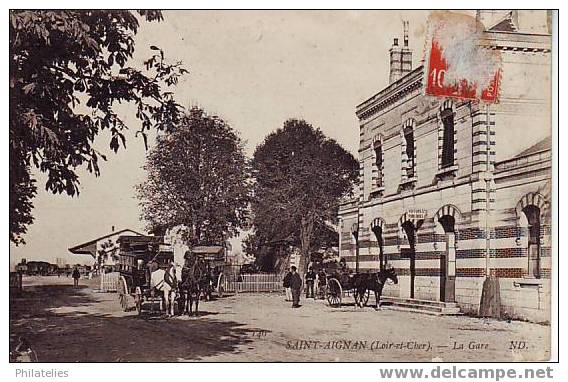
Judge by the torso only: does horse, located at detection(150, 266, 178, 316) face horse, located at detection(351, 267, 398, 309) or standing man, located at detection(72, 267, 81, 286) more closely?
the horse

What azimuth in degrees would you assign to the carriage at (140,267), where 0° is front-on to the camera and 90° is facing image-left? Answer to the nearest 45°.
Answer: approximately 315°

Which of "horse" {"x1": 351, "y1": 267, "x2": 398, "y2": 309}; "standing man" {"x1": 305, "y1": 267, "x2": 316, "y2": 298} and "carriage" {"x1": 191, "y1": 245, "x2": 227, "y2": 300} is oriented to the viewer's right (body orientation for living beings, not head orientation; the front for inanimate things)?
the horse

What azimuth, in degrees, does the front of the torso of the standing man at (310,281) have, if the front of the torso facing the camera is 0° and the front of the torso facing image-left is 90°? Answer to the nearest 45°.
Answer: approximately 0°

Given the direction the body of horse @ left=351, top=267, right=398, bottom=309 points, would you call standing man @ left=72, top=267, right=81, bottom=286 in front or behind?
behind

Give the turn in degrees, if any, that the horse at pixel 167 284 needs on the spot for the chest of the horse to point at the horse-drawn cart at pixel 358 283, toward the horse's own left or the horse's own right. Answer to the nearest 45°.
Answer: approximately 45° to the horse's own left

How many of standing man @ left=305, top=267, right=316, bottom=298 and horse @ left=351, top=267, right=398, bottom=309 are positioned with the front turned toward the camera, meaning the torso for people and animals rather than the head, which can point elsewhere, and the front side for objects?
1

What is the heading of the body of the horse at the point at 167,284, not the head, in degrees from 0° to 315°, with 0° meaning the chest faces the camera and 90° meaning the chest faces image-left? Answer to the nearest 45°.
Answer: approximately 315°

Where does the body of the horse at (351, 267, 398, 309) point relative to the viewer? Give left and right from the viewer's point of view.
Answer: facing to the right of the viewer
